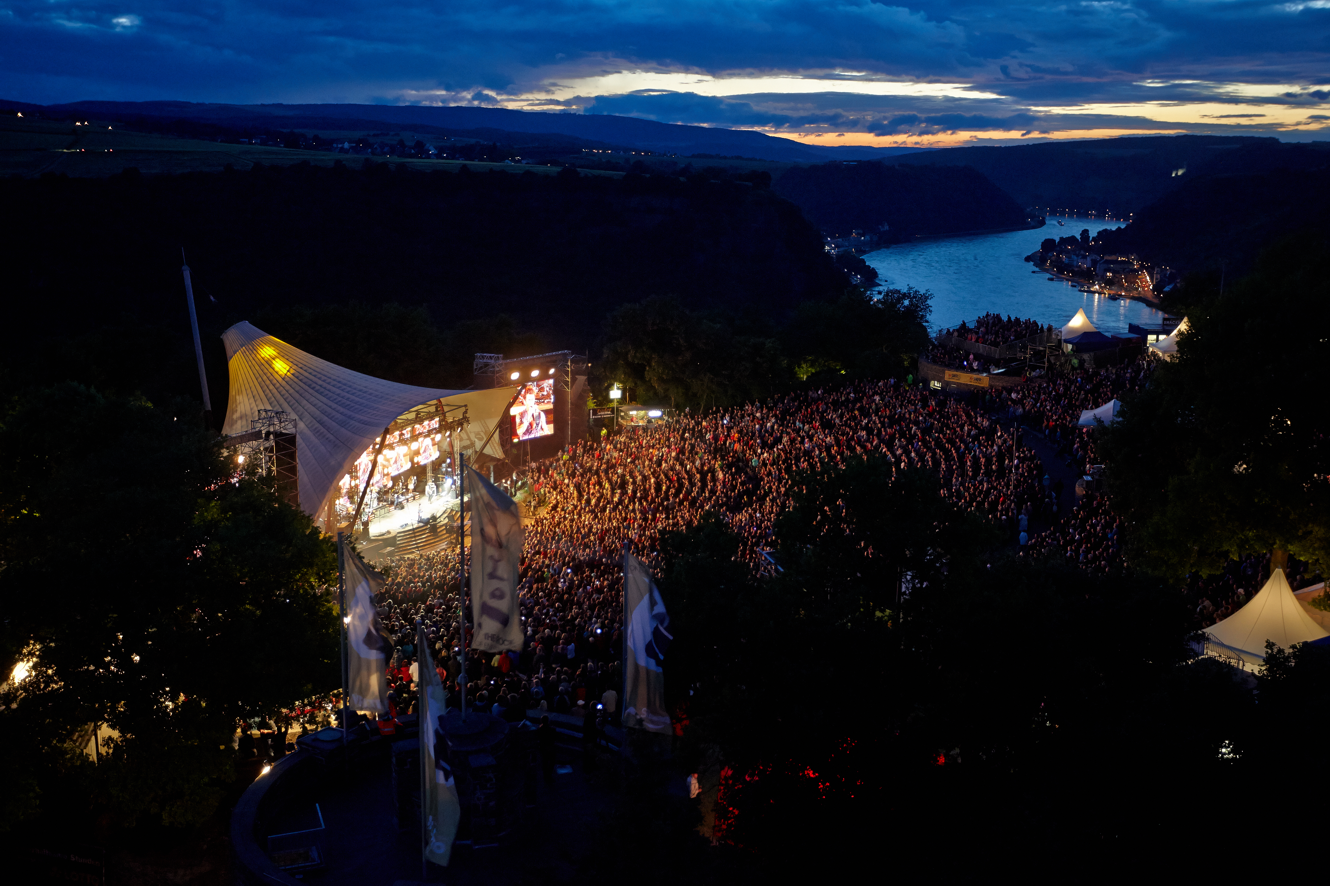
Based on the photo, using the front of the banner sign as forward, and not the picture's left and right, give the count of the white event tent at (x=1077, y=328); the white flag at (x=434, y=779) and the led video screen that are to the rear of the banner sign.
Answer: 1

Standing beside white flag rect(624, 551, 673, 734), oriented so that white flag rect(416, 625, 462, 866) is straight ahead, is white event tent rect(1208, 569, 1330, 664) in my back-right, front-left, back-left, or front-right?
back-left

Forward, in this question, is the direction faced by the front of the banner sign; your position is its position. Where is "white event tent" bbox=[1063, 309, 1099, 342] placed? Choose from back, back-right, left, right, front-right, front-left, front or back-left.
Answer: back

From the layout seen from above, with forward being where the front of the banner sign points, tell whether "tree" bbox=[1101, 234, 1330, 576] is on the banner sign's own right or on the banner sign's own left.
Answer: on the banner sign's own left

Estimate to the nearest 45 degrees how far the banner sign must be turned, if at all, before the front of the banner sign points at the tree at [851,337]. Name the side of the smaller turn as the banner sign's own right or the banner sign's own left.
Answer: approximately 90° to the banner sign's own right

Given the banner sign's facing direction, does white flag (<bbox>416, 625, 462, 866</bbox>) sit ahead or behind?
ahead

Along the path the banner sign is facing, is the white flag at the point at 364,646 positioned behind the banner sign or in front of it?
in front

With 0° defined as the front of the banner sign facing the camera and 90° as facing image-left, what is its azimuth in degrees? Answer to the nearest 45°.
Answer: approximately 45°

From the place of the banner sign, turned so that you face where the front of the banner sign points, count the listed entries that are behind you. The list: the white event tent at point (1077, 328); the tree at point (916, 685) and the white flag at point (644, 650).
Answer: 1

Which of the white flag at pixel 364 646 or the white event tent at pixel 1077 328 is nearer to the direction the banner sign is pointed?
the white flag

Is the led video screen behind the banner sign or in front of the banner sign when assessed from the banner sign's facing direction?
in front
